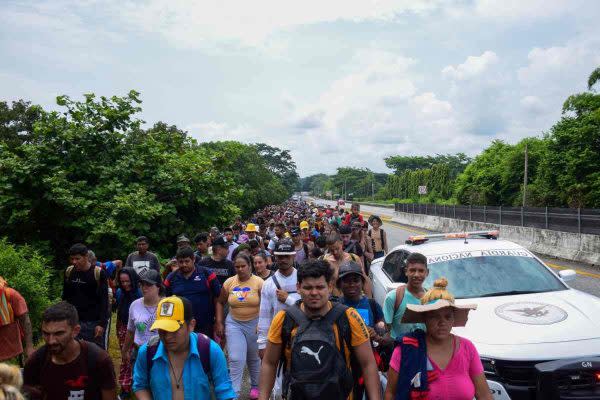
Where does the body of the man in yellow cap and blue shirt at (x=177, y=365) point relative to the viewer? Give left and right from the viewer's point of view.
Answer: facing the viewer

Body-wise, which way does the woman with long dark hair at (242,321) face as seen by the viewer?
toward the camera

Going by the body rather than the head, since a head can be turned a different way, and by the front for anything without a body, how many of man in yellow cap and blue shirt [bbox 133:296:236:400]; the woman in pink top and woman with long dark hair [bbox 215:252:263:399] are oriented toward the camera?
3

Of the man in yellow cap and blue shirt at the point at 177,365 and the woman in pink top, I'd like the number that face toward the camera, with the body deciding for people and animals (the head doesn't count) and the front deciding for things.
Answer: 2

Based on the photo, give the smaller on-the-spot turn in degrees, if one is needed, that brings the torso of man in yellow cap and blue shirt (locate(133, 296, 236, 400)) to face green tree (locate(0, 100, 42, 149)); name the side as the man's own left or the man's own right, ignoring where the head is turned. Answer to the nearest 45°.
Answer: approximately 180°

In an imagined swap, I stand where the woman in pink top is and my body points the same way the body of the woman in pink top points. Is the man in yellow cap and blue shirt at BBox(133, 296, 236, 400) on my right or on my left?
on my right

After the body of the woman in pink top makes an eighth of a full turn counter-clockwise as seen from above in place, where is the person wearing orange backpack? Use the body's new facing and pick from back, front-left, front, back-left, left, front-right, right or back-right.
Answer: back-right

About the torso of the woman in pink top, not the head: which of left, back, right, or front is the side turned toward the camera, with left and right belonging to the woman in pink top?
front

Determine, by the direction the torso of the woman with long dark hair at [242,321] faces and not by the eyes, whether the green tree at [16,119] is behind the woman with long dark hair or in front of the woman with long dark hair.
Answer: behind

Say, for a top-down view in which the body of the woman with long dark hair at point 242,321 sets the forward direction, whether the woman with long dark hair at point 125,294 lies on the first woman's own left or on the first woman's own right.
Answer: on the first woman's own right
